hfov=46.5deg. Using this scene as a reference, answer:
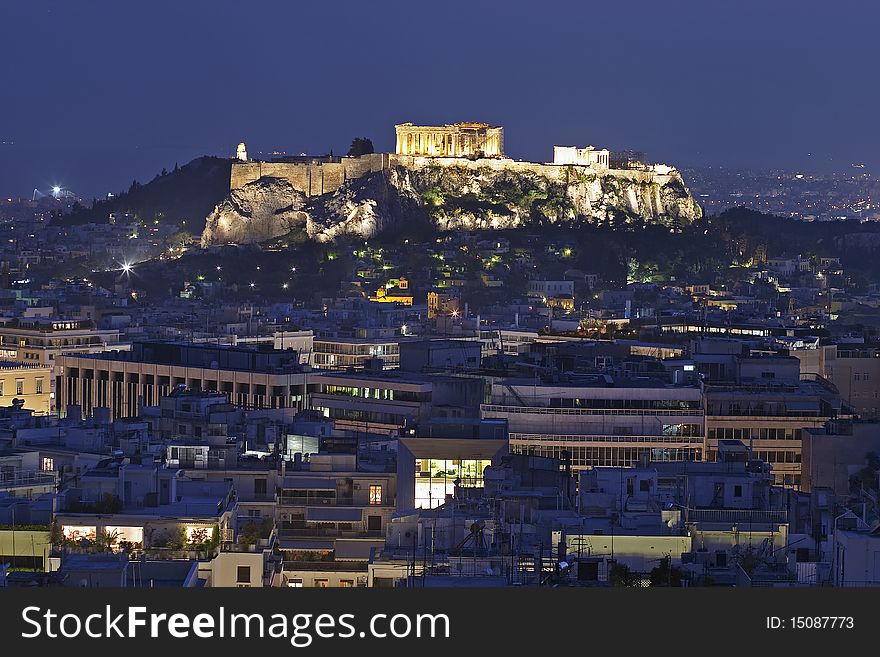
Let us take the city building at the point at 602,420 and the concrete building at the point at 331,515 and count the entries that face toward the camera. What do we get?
2

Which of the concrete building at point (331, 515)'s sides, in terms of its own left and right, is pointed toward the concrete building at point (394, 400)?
back

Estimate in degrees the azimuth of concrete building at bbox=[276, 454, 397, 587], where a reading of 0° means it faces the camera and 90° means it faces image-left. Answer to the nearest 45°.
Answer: approximately 0°

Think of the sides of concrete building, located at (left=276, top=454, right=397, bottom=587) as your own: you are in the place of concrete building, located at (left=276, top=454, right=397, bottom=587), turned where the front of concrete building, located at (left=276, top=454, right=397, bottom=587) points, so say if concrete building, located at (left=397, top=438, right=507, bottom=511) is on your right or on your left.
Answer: on your left

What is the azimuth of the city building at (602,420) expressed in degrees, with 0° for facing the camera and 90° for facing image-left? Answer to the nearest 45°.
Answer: approximately 0°

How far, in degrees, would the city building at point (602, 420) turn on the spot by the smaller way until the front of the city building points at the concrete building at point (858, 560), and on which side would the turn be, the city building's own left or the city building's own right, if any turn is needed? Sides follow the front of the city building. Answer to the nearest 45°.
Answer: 0° — it already faces it
